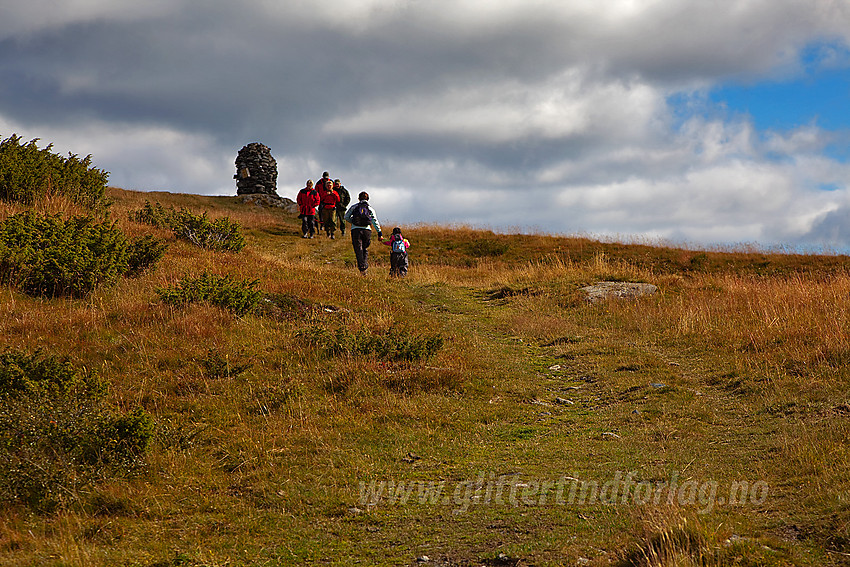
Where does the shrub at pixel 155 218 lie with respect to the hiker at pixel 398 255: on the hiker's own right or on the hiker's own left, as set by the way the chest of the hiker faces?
on the hiker's own left

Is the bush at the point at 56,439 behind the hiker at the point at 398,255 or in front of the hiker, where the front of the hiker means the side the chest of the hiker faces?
behind

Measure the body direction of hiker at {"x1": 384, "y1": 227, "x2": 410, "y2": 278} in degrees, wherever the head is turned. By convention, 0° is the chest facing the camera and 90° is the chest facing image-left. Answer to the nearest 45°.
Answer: approximately 180°

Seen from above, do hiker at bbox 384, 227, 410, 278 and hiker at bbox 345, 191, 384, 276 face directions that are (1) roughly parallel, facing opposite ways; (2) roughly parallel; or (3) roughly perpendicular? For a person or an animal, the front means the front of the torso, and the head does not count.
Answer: roughly parallel

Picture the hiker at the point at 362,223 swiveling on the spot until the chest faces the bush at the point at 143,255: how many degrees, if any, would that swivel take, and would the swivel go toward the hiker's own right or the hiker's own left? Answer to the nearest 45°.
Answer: approximately 135° to the hiker's own left

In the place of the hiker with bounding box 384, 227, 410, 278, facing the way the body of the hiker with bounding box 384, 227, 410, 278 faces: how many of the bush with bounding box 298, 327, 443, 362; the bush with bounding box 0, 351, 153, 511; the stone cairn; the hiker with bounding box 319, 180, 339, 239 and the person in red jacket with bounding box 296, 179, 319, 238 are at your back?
2

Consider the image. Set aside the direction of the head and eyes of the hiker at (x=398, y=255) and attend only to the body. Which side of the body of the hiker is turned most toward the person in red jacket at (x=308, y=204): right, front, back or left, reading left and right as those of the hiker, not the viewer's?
front

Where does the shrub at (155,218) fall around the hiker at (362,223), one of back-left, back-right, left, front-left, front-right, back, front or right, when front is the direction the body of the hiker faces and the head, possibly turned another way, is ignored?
left

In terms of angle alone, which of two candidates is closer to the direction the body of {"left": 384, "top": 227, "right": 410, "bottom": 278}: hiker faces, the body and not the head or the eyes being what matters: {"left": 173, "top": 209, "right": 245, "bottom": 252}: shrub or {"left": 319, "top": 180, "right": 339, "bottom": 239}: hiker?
the hiker

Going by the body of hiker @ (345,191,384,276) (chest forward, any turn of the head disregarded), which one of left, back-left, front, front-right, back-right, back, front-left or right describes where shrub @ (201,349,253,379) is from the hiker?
back

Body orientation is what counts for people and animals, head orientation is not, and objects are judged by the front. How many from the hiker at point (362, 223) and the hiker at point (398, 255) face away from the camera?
2

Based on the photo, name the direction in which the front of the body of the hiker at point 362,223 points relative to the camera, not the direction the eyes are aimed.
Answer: away from the camera
